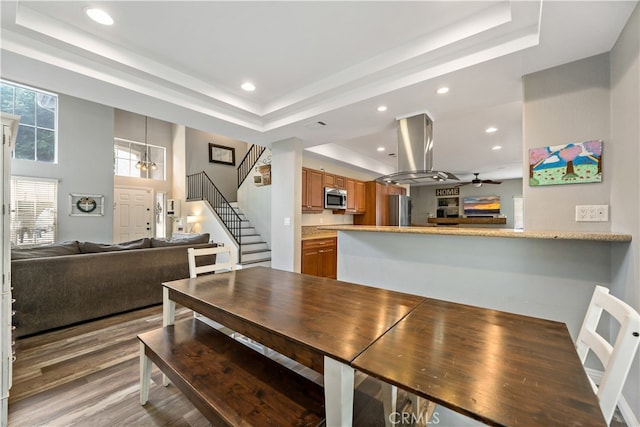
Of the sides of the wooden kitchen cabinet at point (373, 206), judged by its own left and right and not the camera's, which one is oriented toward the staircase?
right

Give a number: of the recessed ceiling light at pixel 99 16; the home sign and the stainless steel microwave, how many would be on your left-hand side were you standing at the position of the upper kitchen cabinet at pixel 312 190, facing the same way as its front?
2

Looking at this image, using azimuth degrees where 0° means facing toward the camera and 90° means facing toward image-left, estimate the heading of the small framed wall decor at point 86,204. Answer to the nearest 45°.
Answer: approximately 0°

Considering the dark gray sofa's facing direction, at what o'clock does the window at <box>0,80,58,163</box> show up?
The window is roughly at 1 o'clock from the dark gray sofa.

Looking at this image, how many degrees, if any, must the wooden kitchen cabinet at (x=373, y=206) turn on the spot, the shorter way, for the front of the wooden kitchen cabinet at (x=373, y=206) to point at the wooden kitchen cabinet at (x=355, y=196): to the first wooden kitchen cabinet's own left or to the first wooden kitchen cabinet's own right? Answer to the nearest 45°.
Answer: approximately 90° to the first wooden kitchen cabinet's own right

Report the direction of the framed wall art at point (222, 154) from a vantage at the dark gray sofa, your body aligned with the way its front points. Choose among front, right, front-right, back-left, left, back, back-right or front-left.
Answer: right

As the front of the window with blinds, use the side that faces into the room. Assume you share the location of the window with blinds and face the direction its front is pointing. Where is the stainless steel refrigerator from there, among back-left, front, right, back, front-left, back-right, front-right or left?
front-left

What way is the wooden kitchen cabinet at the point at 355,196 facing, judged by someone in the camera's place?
facing the viewer and to the right of the viewer

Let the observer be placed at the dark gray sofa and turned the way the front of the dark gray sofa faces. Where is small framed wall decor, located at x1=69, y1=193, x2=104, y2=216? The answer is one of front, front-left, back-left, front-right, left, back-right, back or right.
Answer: front-right

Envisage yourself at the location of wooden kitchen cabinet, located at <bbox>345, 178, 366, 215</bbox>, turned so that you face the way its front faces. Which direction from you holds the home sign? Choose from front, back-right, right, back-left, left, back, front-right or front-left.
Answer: left

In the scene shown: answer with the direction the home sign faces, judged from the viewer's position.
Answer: facing the viewer

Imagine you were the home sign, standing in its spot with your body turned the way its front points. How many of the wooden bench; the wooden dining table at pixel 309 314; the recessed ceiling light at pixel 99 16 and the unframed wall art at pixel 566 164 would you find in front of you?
4

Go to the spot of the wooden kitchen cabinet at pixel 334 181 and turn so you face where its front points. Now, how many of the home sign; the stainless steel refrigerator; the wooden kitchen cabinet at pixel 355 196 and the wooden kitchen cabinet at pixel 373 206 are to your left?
4

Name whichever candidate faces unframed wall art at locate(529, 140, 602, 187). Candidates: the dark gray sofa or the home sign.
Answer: the home sign
